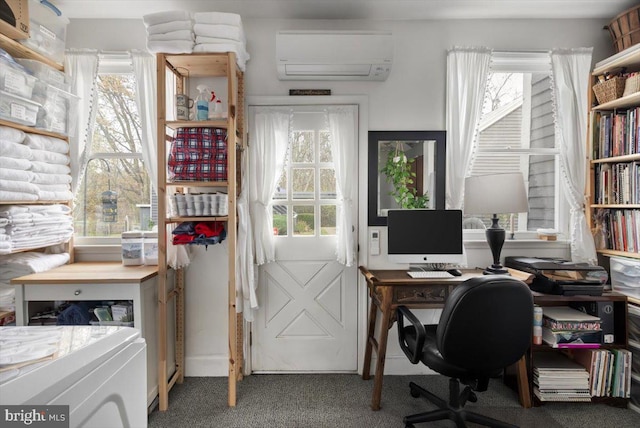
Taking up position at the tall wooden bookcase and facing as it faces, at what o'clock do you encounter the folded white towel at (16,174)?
The folded white towel is roughly at 12 o'clock from the tall wooden bookcase.

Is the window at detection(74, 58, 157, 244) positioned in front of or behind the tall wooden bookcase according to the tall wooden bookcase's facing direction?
in front

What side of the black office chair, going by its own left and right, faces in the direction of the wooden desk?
front

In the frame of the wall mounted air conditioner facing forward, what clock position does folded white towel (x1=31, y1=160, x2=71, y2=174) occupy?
The folded white towel is roughly at 3 o'clock from the wall mounted air conditioner.

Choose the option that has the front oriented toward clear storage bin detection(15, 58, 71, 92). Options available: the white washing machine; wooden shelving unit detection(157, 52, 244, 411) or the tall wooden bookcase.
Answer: the tall wooden bookcase

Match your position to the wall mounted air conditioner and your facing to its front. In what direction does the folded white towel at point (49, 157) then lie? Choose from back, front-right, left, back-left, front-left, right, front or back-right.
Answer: right

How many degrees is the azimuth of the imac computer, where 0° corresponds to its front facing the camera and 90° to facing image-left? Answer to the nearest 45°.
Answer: approximately 0°

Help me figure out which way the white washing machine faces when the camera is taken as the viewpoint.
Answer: facing the viewer and to the right of the viewer

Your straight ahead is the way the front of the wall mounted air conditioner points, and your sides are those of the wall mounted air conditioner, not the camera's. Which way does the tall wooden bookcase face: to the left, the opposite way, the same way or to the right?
to the right
